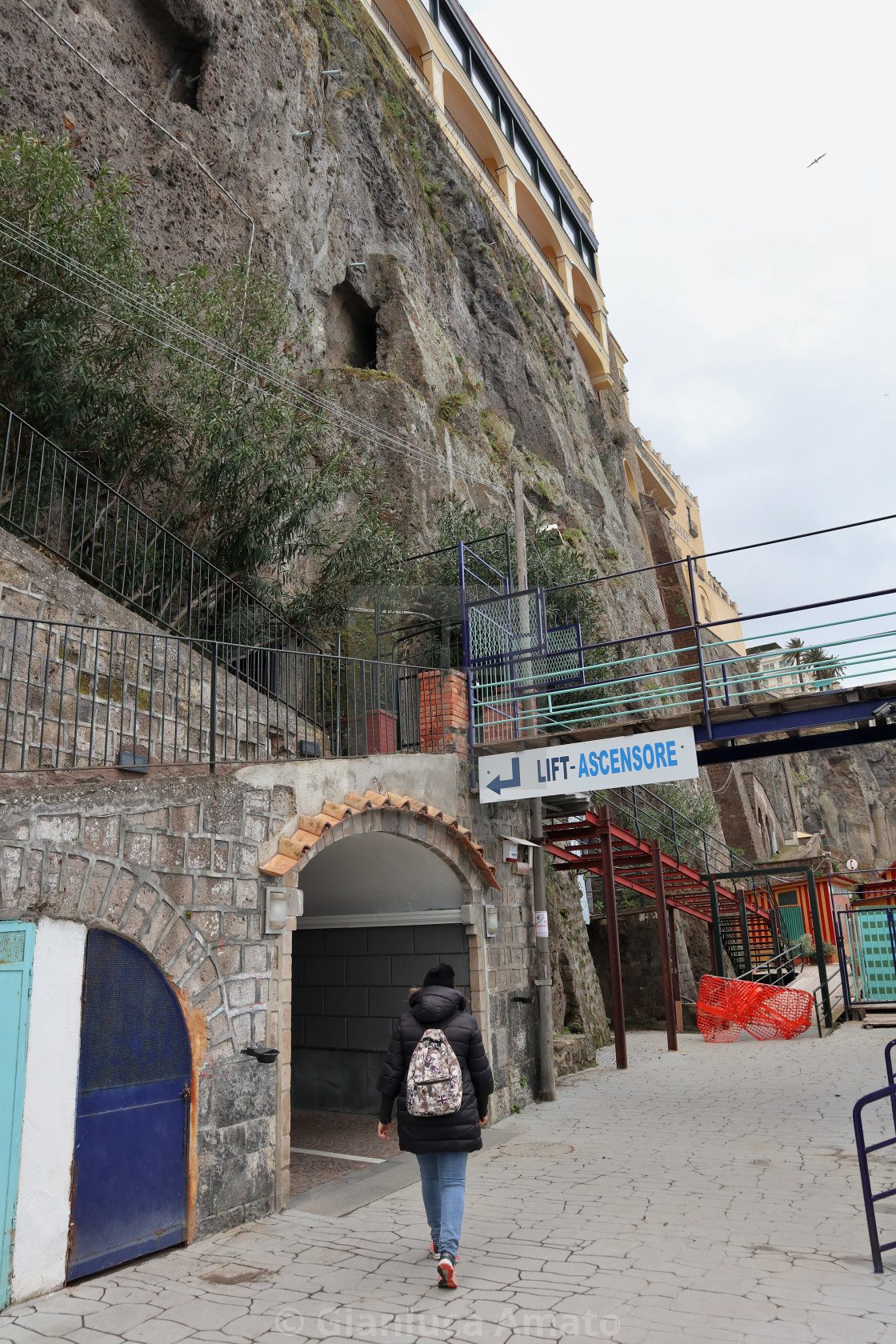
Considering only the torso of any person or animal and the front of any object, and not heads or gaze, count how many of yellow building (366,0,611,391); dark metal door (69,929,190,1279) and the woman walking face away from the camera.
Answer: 1

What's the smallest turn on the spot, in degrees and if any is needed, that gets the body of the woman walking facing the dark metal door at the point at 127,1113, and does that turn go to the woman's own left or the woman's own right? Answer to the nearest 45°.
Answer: approximately 90° to the woman's own left

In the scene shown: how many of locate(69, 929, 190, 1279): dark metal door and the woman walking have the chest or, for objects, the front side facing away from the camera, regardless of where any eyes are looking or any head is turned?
1

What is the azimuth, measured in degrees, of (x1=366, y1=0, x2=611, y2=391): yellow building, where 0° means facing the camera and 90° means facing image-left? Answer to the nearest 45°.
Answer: approximately 315°

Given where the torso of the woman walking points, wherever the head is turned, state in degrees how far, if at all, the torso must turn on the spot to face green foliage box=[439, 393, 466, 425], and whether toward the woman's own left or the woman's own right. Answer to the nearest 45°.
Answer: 0° — they already face it

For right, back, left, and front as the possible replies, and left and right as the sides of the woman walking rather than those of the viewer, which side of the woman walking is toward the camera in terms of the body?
back

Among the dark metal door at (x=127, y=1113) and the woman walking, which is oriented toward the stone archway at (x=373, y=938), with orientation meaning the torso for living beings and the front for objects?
the woman walking

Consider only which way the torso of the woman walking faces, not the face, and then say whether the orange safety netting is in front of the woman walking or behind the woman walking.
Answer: in front

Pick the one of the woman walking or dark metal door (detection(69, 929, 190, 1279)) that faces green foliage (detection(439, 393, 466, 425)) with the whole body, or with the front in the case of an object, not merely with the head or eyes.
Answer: the woman walking

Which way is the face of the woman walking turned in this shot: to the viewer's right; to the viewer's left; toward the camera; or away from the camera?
away from the camera

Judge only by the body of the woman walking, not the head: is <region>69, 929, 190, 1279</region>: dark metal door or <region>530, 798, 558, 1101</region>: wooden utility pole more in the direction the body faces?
the wooden utility pole

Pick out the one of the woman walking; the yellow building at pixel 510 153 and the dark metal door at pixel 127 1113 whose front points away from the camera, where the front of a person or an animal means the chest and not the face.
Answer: the woman walking
